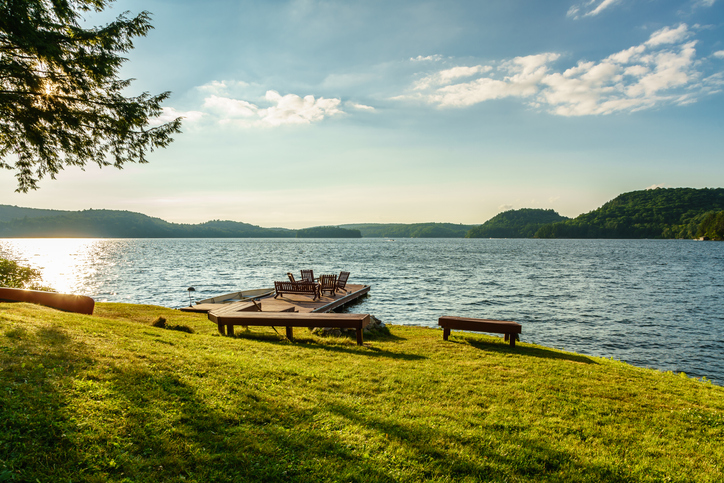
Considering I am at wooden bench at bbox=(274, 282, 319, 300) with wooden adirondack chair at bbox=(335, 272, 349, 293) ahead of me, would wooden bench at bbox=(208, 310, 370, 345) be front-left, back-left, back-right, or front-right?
back-right

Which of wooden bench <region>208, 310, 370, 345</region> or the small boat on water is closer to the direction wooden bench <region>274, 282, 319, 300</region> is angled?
the small boat on water

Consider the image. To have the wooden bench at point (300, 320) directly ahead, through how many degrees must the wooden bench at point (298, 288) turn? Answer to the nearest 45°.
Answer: approximately 180°

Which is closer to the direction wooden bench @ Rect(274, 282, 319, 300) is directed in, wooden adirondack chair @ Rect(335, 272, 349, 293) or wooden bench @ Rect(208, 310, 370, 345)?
the wooden adirondack chair

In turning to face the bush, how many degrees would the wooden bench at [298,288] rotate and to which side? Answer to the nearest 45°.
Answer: approximately 90° to its left

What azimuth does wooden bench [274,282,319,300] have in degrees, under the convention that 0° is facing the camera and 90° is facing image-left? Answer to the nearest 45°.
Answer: approximately 180°

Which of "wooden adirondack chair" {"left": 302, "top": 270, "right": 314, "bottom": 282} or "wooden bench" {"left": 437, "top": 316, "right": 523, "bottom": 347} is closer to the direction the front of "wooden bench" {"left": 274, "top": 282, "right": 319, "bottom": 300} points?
the wooden adirondack chair

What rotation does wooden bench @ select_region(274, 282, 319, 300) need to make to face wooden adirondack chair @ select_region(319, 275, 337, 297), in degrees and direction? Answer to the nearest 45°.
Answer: approximately 45° to its right
